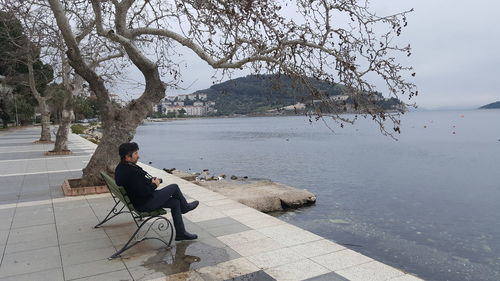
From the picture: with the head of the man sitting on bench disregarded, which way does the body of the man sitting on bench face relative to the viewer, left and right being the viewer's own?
facing to the right of the viewer

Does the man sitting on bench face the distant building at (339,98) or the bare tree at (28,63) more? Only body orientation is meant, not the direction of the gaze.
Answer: the distant building

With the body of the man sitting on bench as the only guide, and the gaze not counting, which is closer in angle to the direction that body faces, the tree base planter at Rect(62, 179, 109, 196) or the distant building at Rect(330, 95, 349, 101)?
the distant building

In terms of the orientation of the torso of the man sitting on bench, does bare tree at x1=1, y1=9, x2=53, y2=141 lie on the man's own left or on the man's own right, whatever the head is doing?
on the man's own left

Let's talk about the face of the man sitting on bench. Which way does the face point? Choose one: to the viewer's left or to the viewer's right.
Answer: to the viewer's right

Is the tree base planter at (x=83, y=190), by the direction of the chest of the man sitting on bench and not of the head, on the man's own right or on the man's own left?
on the man's own left
